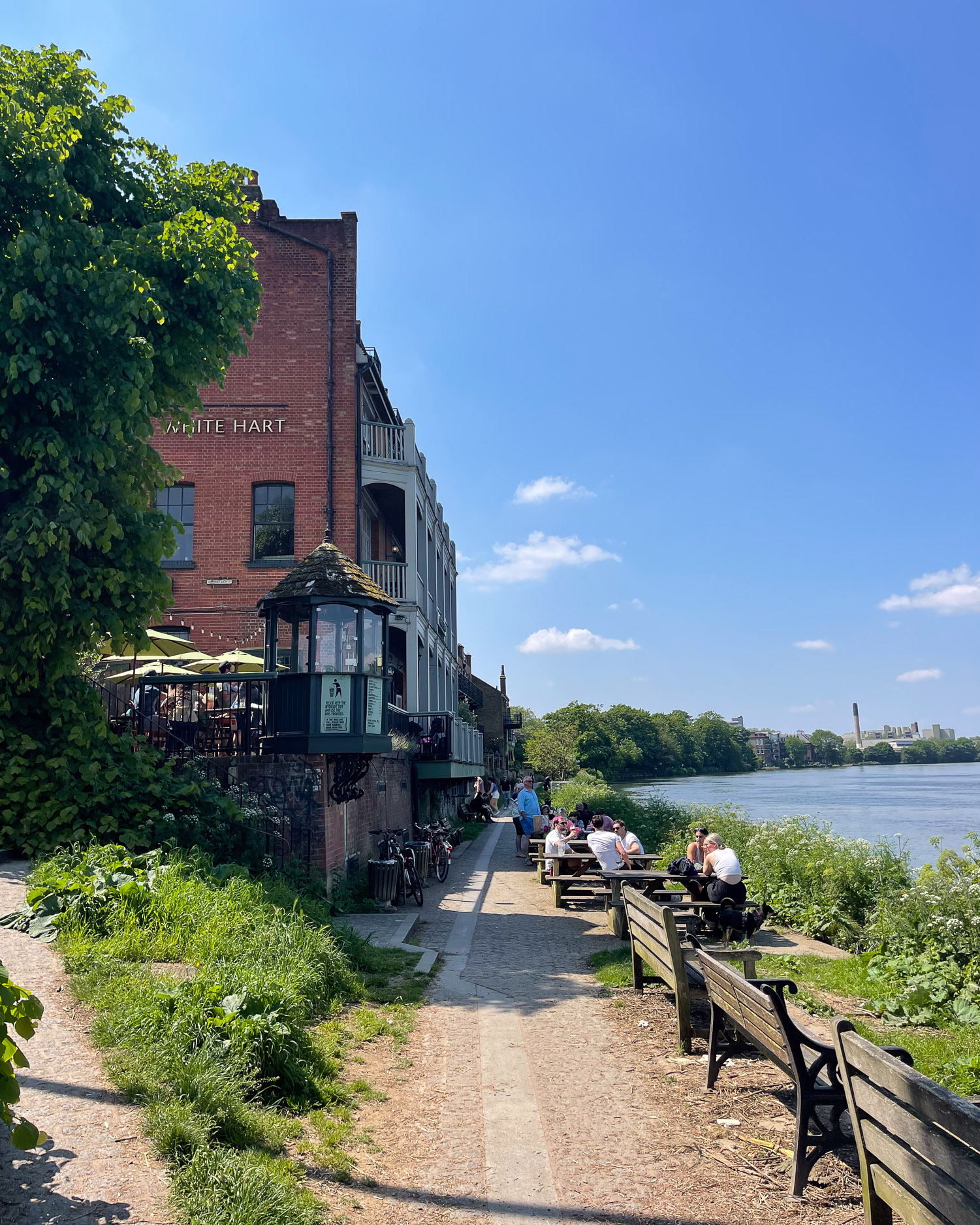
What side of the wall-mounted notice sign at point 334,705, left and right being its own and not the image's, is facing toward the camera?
front

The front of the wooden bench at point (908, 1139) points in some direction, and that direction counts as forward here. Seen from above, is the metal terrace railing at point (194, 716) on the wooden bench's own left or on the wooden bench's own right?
on the wooden bench's own left

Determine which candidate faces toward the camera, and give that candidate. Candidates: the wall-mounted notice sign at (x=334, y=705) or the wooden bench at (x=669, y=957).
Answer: the wall-mounted notice sign

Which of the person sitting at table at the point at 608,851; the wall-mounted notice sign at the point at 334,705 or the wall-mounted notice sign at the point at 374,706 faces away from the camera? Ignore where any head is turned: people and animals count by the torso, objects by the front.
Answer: the person sitting at table

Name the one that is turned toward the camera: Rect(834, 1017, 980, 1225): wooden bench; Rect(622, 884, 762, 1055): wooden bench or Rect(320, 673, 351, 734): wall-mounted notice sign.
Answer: the wall-mounted notice sign

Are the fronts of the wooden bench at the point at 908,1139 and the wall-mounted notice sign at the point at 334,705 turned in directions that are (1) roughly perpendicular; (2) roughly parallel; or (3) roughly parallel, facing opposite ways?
roughly perpendicular

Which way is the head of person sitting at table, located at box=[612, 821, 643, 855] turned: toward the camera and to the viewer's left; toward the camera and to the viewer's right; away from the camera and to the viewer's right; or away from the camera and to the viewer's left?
toward the camera and to the viewer's left

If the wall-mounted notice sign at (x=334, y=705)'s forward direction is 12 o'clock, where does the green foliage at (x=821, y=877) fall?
The green foliage is roughly at 9 o'clock from the wall-mounted notice sign.

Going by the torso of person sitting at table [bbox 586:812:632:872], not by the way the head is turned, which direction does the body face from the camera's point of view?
away from the camera

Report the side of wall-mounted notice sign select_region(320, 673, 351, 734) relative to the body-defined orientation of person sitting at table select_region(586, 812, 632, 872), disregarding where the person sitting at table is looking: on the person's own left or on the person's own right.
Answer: on the person's own left

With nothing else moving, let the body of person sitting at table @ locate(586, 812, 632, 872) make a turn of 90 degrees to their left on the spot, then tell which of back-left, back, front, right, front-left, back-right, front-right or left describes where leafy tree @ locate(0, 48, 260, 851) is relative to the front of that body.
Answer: front-left

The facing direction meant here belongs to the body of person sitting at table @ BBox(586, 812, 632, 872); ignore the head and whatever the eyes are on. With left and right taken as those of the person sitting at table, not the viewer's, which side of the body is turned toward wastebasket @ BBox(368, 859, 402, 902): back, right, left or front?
left
